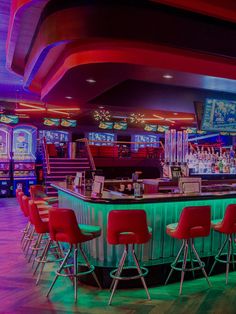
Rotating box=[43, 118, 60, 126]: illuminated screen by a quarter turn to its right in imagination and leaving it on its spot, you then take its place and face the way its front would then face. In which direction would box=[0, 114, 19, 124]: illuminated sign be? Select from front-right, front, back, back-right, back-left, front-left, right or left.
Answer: front-left

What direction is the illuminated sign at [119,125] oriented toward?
toward the camera

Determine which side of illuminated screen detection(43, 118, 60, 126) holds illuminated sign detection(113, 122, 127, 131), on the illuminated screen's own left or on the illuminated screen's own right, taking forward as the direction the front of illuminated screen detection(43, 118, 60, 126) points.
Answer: on the illuminated screen's own left

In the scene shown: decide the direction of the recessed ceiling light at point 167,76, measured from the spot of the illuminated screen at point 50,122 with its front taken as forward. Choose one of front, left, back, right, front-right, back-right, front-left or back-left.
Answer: front

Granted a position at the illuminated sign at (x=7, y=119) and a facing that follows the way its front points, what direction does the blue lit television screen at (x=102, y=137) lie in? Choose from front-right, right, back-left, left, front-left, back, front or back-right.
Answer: back-left

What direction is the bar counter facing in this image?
toward the camera

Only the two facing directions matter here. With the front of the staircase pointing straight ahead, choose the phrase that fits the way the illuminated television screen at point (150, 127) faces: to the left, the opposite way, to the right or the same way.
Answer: the same way

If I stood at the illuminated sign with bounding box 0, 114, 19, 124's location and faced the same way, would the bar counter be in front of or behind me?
in front

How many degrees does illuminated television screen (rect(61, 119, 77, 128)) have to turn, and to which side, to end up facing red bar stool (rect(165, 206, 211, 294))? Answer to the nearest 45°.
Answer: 0° — it already faces it

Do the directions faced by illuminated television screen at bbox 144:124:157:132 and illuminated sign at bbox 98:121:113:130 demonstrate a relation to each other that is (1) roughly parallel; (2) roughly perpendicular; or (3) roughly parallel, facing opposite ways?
roughly parallel

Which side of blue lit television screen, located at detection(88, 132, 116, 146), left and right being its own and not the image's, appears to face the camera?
front

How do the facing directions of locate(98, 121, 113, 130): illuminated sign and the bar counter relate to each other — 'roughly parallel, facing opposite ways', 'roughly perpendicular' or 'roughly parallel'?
roughly parallel

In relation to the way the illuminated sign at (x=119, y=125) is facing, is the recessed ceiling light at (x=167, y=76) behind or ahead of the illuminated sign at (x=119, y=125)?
ahead
